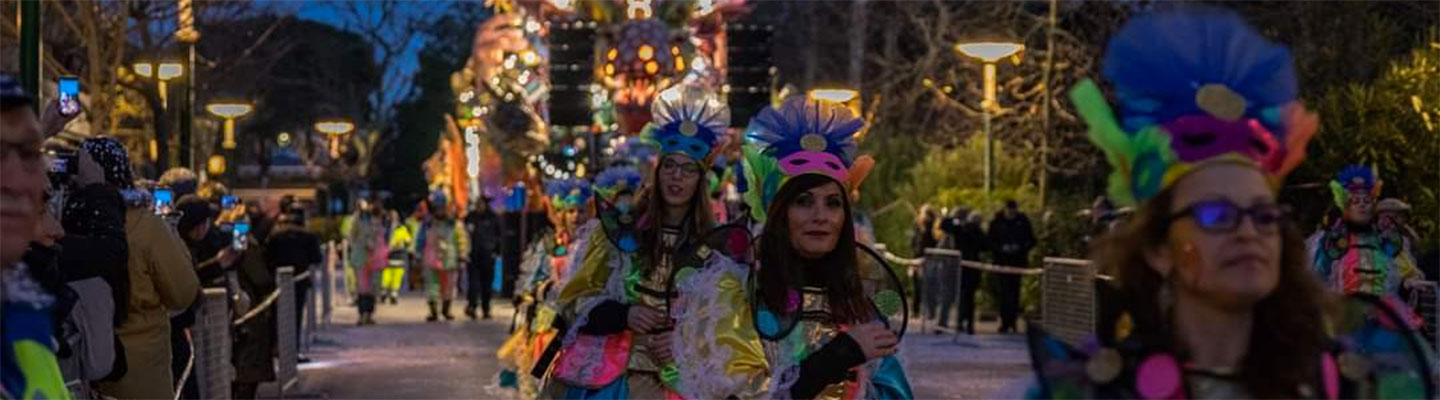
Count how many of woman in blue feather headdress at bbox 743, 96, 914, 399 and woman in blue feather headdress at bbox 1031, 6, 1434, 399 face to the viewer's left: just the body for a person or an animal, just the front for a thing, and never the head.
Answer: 0

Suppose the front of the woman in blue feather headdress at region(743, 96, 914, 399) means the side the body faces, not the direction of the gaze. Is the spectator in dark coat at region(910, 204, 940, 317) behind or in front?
behind

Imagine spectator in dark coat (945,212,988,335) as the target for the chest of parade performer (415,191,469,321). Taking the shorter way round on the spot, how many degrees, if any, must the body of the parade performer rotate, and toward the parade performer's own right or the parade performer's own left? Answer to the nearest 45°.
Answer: approximately 45° to the parade performer's own left

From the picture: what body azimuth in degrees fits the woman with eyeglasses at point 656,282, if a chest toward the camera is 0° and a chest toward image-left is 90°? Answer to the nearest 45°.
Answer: approximately 0°
